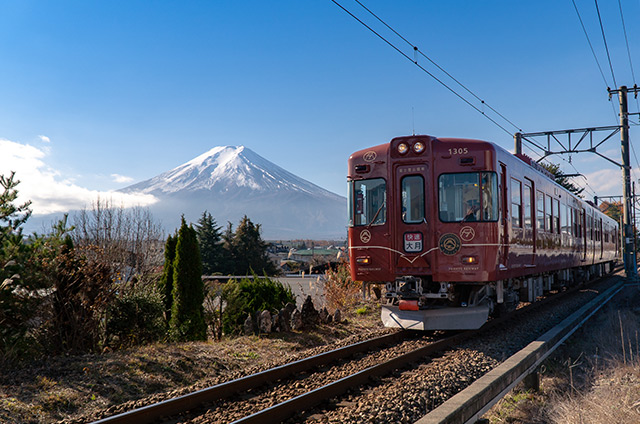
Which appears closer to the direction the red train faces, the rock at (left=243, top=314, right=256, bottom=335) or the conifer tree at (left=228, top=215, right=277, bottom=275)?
the rock

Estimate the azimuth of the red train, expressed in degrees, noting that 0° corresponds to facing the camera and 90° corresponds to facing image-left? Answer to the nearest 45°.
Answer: approximately 45°

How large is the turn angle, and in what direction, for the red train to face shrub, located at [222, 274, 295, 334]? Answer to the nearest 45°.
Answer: approximately 45° to its right

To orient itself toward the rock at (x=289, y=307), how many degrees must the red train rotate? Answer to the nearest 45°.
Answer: approximately 45° to its right

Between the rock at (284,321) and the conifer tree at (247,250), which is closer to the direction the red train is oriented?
the rock

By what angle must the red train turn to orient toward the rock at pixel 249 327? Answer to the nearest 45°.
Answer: approximately 45° to its right

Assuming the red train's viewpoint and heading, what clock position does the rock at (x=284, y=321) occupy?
The rock is roughly at 1 o'clock from the red train.

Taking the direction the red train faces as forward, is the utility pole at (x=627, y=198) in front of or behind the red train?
behind

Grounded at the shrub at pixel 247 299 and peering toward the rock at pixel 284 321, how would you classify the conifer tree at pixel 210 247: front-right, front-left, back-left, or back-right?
back-left
